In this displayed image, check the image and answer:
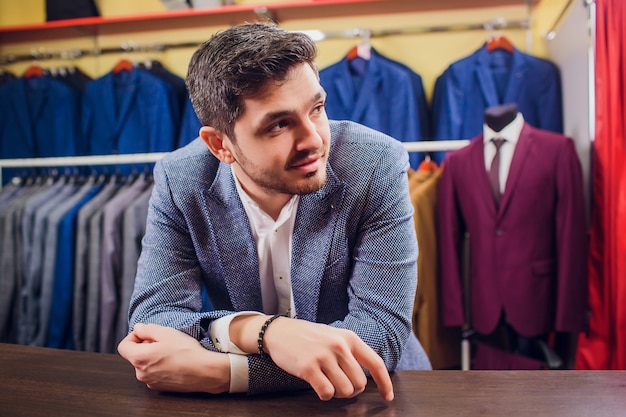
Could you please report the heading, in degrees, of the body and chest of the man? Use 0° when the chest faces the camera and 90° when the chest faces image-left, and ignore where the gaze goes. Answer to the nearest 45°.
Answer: approximately 0°

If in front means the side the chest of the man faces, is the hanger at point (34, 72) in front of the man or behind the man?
behind

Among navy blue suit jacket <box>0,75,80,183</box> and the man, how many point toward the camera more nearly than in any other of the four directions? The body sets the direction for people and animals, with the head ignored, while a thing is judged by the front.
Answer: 2

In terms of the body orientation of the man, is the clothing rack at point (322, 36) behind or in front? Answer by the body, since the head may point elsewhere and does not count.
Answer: behind

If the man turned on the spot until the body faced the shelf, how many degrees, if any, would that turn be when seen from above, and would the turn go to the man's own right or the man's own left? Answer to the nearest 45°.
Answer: approximately 180°

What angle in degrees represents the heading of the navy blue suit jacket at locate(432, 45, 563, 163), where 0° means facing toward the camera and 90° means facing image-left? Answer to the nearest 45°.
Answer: approximately 0°

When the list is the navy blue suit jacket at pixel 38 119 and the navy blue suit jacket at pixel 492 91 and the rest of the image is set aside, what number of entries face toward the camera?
2

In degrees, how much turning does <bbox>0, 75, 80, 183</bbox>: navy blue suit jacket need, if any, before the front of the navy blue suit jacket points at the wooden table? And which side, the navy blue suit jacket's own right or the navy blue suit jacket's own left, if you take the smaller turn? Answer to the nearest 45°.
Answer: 0° — it already faces it

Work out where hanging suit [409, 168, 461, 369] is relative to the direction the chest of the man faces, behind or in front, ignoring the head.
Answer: behind
